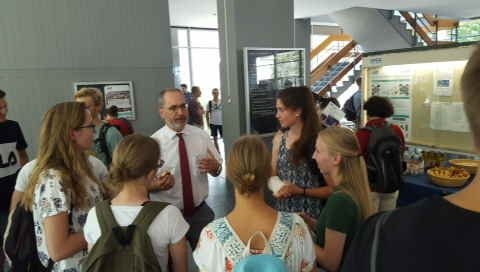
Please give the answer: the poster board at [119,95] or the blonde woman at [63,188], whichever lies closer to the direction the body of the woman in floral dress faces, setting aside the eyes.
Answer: the blonde woman

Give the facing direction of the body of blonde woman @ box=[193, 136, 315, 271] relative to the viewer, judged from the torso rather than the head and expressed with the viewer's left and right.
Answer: facing away from the viewer

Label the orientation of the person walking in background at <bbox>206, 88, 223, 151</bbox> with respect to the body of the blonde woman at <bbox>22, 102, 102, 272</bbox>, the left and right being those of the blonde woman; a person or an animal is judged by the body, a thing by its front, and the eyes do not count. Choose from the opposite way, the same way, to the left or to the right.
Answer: to the right

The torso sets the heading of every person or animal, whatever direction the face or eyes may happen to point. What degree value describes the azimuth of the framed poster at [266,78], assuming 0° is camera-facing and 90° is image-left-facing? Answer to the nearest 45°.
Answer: approximately 0°

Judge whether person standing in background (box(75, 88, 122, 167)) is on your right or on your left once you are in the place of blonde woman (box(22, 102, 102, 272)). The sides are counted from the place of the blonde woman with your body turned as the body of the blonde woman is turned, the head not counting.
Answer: on your left

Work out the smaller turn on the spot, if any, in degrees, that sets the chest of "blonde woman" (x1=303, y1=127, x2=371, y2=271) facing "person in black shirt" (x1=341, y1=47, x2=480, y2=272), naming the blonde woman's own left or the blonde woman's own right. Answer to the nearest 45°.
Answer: approximately 90° to the blonde woman's own left

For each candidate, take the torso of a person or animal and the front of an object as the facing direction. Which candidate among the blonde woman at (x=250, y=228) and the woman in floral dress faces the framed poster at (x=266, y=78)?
the blonde woman

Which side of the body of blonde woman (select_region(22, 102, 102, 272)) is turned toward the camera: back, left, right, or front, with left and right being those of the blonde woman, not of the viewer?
right
